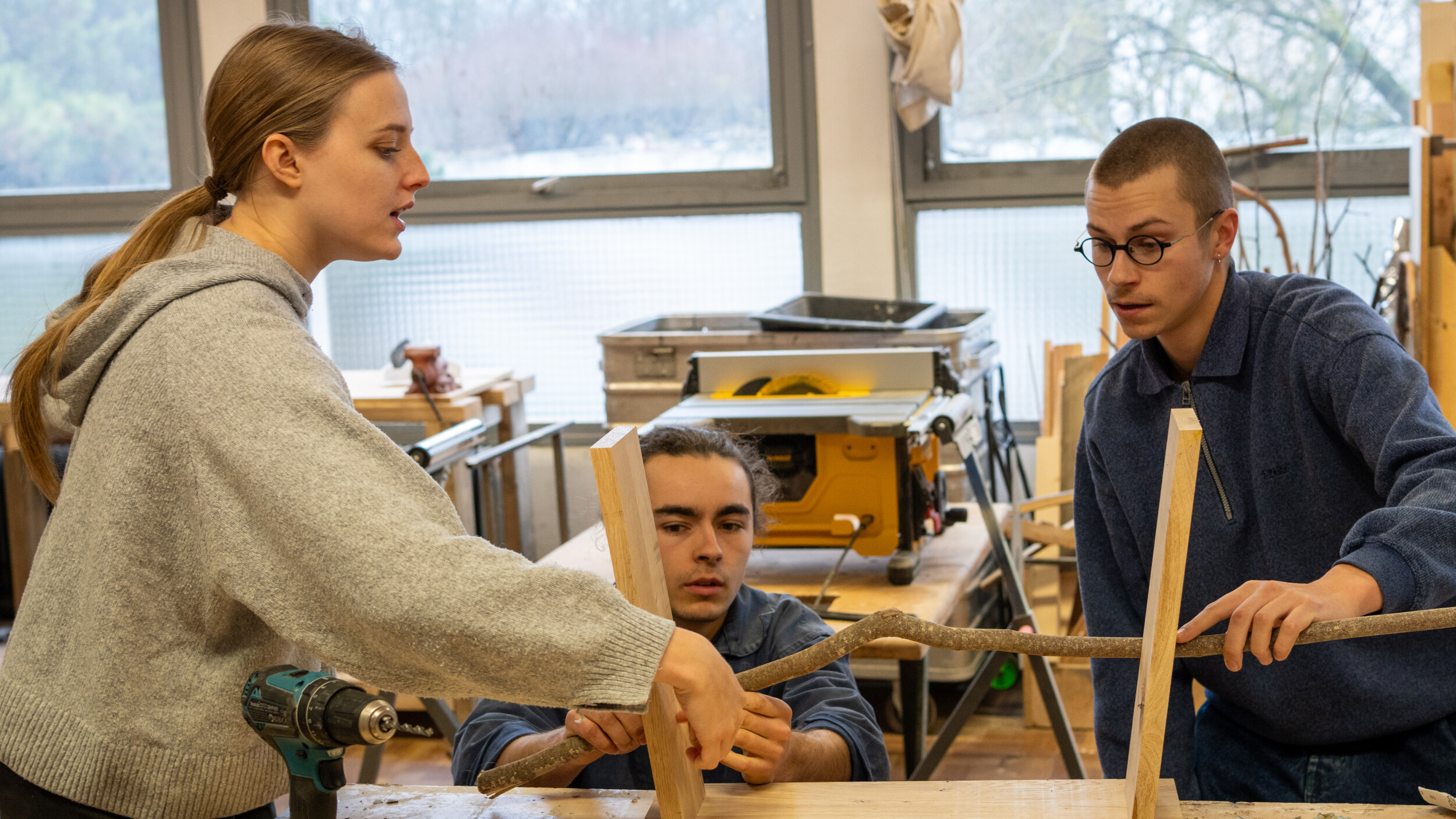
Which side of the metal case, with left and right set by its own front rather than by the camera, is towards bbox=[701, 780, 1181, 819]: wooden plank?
front

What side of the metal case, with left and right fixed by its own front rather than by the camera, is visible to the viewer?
front

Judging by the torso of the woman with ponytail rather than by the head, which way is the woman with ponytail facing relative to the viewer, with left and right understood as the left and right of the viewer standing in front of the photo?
facing to the right of the viewer

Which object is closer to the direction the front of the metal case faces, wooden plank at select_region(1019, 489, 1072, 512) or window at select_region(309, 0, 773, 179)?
the wooden plank

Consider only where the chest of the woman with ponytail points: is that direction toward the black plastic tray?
no

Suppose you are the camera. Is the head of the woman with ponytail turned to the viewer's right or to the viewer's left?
to the viewer's right

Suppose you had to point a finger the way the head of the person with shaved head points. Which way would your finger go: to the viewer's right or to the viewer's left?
to the viewer's left

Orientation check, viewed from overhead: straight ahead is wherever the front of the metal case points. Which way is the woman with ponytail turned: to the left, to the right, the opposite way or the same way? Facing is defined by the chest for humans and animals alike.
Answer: to the left

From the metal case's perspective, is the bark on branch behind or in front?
in front

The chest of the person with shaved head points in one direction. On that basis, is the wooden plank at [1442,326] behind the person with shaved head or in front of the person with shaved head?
behind

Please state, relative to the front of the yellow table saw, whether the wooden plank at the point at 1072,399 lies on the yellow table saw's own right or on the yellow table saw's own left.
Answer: on the yellow table saw's own left
